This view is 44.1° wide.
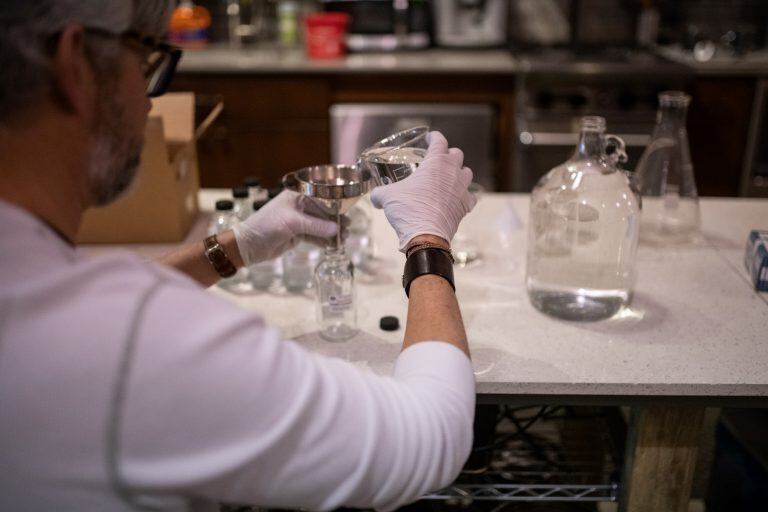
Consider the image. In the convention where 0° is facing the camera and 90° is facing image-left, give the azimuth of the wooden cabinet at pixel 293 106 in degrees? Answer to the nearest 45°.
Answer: approximately 0°

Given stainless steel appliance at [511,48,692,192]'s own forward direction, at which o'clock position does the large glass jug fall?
The large glass jug is roughly at 12 o'clock from the stainless steel appliance.

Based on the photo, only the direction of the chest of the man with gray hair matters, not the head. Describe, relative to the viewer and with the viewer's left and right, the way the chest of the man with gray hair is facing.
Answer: facing away from the viewer and to the right of the viewer

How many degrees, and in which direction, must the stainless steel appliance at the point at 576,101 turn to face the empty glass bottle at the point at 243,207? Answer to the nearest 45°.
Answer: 0° — it already faces it

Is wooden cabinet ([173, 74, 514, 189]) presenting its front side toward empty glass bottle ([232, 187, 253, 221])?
yes

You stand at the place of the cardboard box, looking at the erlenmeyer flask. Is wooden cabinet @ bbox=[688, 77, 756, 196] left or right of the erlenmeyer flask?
left

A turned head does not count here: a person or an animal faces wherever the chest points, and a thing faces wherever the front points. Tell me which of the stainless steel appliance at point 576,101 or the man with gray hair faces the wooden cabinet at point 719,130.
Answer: the man with gray hair

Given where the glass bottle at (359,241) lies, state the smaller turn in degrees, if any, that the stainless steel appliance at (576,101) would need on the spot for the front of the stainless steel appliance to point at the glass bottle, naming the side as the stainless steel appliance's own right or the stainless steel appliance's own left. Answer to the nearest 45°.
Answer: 0° — it already faces it

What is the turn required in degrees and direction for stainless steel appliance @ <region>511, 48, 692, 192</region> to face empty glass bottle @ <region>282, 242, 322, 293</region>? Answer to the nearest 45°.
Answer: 0° — it already faces it

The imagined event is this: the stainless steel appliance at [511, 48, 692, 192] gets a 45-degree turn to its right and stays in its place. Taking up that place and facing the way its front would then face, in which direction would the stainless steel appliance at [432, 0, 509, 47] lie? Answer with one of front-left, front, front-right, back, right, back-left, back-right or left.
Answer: right

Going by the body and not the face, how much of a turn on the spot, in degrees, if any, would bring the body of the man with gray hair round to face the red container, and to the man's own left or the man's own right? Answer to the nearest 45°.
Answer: approximately 45° to the man's own left

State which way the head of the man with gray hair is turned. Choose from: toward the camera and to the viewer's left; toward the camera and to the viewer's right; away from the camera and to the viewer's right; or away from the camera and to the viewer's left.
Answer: away from the camera and to the viewer's right

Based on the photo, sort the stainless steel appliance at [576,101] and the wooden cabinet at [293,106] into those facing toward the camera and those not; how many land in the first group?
2

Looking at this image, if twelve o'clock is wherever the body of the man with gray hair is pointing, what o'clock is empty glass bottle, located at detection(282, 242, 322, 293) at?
The empty glass bottle is roughly at 11 o'clock from the man with gray hair.

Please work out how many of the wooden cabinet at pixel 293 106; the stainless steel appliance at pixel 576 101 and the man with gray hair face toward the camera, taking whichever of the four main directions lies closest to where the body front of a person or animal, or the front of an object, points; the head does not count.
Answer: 2
